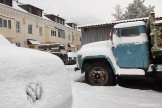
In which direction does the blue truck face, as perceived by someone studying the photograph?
facing to the left of the viewer

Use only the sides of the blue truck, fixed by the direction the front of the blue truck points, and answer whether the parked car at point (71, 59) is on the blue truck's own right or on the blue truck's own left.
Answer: on the blue truck's own right

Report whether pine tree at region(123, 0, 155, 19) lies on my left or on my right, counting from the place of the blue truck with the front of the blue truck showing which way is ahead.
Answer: on my right

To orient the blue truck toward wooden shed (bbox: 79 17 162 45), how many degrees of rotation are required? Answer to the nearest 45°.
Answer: approximately 90° to its right
